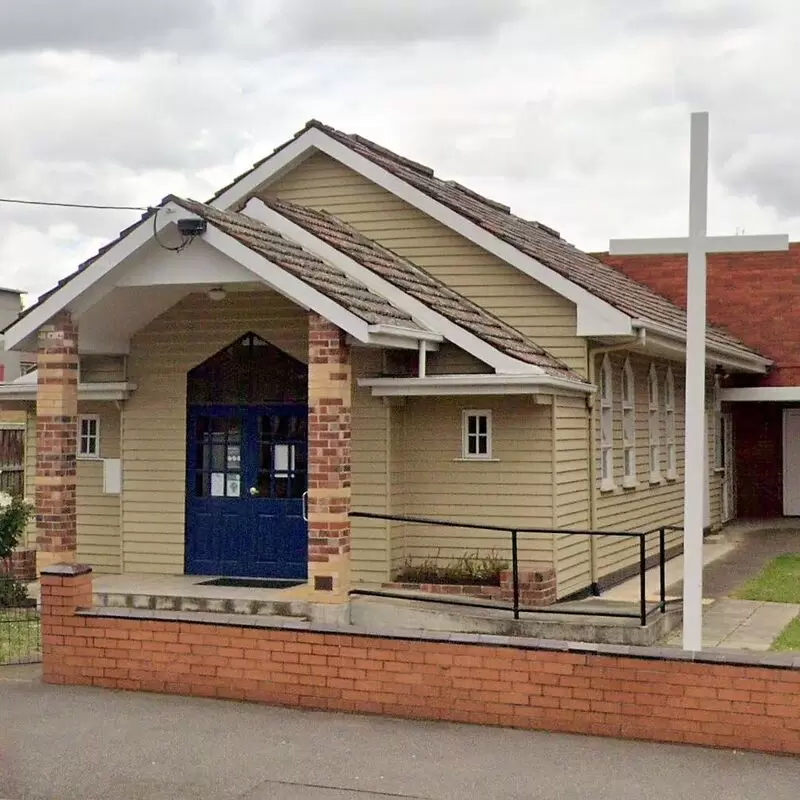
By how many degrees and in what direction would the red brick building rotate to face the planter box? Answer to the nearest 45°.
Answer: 0° — it already faces it

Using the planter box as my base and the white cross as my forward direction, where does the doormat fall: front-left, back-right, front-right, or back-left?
back-right

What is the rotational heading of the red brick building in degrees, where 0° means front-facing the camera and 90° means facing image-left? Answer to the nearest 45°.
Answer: approximately 0°

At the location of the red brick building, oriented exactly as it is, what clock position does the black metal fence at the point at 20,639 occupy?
The black metal fence is roughly at 1 o'clock from the red brick building.

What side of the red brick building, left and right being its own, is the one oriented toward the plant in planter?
front

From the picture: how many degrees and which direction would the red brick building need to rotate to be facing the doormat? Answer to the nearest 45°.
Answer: approximately 45° to its right

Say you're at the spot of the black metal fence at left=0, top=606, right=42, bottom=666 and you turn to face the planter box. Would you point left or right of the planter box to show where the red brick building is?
left

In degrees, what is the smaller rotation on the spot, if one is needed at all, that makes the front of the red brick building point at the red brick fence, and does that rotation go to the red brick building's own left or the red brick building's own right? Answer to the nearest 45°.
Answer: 0° — it already faces it

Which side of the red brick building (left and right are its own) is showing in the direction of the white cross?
front

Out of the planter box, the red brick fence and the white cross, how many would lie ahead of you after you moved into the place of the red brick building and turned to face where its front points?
3
